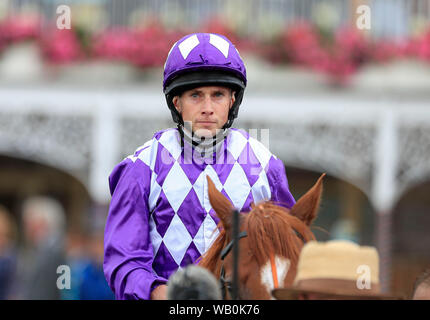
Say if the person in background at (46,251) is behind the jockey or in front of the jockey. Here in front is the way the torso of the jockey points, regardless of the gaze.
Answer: behind

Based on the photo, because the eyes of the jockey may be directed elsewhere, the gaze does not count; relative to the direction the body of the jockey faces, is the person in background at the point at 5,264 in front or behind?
behind

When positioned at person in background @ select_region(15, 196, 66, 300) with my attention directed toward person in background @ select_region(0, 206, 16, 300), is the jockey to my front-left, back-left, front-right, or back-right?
back-left

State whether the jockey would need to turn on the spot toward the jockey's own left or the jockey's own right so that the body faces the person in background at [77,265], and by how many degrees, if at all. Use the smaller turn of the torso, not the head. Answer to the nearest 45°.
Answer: approximately 180°

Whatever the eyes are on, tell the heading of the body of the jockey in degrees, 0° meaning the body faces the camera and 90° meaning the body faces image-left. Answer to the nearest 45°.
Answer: approximately 0°

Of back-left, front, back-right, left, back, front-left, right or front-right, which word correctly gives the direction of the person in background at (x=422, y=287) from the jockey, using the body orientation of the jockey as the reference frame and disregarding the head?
left
